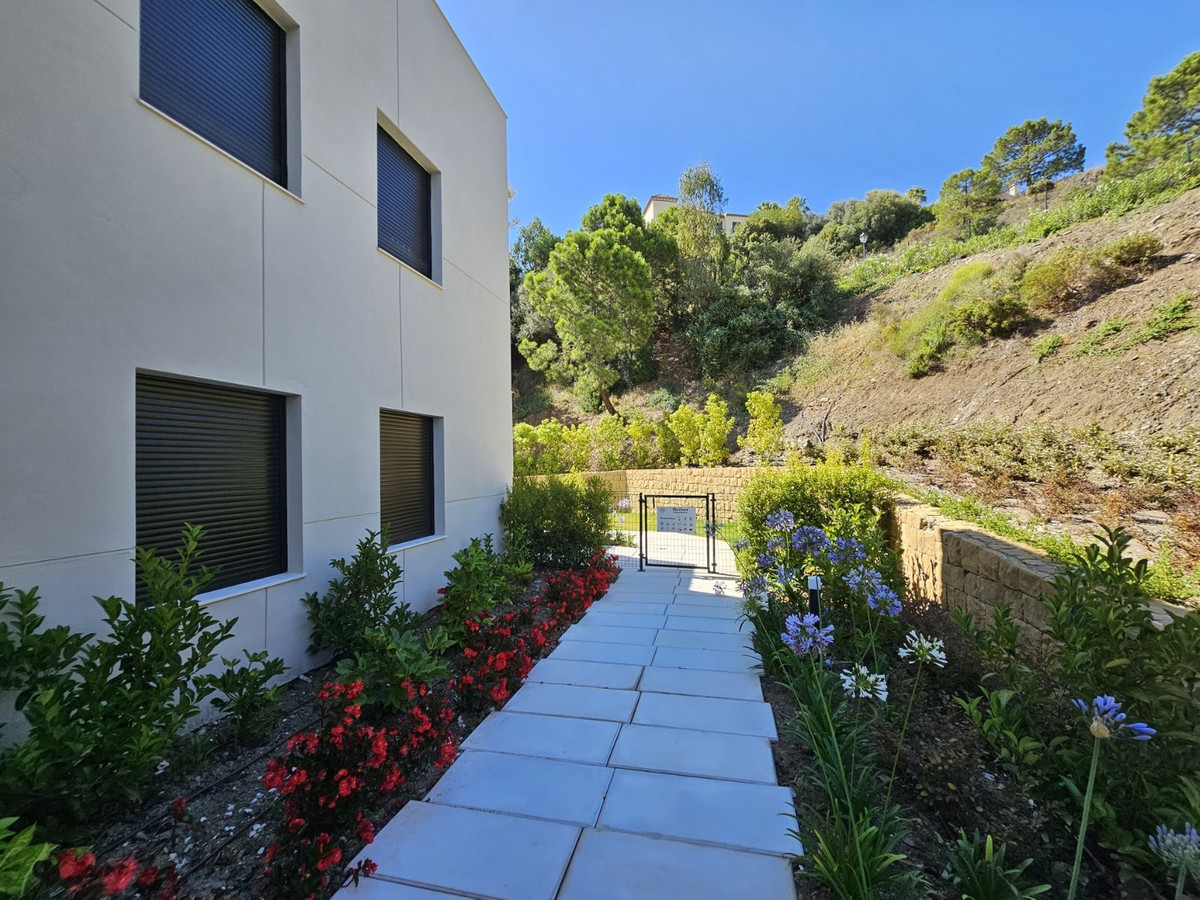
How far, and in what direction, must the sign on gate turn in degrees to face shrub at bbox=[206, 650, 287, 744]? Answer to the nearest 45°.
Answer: approximately 45° to its right

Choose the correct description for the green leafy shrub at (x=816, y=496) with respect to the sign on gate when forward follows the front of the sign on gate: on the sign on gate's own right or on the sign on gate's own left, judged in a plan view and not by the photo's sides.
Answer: on the sign on gate's own left

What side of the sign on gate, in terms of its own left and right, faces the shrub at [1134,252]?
left

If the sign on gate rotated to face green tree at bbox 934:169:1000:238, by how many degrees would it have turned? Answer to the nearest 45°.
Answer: approximately 135° to its left

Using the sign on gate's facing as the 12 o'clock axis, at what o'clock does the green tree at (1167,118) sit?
The green tree is roughly at 8 o'clock from the sign on gate.

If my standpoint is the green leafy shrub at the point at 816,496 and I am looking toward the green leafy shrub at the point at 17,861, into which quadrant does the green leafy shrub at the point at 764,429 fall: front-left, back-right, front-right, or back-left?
back-right

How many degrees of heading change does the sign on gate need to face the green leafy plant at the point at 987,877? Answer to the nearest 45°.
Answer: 0° — it already faces it

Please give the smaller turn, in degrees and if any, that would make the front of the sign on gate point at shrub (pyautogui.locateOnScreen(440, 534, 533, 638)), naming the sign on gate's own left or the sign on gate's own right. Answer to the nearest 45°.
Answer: approximately 45° to the sign on gate's own right

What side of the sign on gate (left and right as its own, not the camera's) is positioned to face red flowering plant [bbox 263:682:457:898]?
front

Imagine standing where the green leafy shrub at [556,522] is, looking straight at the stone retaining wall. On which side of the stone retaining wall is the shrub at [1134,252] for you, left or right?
left

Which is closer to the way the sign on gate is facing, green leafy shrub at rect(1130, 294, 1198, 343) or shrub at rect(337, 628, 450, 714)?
the shrub

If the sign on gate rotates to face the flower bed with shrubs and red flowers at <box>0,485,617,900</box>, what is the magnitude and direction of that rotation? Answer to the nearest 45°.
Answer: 0° — it already faces it

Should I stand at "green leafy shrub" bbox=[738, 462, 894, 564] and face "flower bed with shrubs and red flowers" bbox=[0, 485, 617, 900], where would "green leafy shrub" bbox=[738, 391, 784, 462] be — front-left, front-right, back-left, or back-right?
back-right

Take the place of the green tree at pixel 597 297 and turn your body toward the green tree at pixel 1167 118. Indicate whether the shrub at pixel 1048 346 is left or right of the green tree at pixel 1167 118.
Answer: right

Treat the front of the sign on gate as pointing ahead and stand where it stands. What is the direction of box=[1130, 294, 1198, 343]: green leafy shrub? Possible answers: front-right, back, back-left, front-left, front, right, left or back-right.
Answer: left

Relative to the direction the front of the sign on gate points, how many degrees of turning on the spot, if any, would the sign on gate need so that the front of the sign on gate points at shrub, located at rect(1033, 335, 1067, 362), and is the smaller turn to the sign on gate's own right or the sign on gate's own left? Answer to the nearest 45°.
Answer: approximately 135° to the sign on gate's own left

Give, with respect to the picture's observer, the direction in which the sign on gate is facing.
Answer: facing the viewer

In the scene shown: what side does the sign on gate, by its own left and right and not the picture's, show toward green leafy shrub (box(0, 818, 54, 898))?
front
